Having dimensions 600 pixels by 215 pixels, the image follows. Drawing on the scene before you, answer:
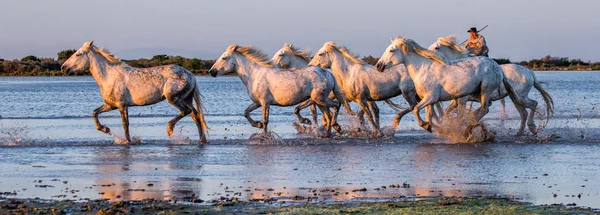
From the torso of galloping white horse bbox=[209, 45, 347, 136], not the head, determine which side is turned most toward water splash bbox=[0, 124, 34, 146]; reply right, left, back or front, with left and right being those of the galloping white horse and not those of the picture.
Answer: front

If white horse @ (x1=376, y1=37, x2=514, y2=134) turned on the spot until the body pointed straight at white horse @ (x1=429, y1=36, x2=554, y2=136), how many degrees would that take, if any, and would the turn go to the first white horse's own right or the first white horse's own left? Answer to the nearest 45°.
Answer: approximately 135° to the first white horse's own right

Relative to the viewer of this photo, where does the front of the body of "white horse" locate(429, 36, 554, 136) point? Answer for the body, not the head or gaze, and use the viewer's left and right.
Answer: facing to the left of the viewer

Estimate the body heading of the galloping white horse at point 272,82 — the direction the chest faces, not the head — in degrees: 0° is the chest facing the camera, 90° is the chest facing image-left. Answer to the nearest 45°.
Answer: approximately 90°

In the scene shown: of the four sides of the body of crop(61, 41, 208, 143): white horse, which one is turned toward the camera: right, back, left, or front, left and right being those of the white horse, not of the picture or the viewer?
left

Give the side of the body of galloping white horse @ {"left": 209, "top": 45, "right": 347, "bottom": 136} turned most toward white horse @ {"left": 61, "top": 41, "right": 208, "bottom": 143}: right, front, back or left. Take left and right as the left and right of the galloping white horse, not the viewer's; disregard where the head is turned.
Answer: front

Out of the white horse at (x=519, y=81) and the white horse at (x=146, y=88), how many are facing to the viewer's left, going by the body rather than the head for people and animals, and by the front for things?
2

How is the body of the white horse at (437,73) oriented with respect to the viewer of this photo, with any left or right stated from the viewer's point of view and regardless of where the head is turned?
facing to the left of the viewer

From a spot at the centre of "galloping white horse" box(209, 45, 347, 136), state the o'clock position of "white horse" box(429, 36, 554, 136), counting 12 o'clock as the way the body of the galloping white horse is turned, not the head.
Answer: The white horse is roughly at 6 o'clock from the galloping white horse.

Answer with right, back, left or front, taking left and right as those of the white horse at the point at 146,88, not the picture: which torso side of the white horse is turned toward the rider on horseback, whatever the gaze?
back
